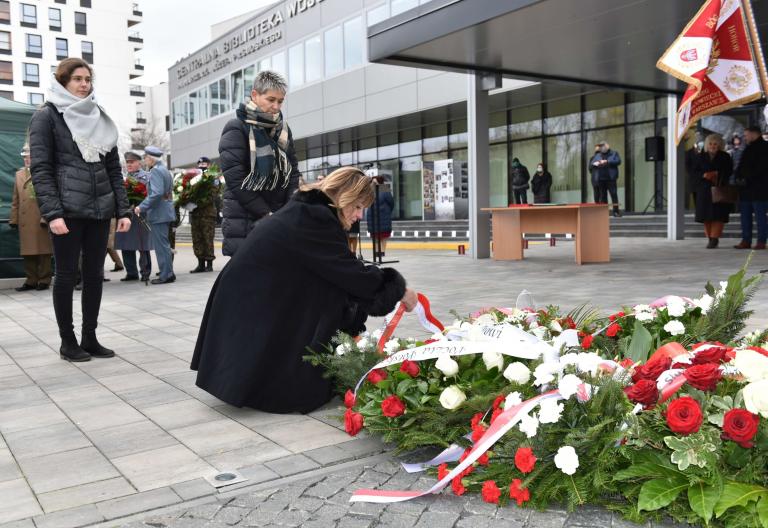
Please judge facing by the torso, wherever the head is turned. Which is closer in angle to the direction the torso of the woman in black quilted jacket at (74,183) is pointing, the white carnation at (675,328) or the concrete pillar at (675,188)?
the white carnation

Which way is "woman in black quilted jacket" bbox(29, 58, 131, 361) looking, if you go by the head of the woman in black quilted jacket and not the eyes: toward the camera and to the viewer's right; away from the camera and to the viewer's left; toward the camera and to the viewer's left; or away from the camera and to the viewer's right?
toward the camera and to the viewer's right

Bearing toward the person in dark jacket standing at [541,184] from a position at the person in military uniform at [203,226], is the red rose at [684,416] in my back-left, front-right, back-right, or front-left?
back-right

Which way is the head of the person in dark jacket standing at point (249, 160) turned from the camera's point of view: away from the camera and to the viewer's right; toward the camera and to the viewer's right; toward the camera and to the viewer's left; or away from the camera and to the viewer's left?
toward the camera and to the viewer's right

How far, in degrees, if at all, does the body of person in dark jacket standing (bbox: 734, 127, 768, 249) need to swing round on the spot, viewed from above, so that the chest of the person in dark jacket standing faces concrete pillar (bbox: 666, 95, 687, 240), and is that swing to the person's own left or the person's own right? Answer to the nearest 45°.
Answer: approximately 45° to the person's own right

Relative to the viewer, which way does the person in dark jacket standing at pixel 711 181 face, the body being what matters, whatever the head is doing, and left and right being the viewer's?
facing the viewer

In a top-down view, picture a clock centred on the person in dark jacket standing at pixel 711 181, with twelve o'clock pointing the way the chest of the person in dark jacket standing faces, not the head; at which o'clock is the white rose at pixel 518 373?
The white rose is roughly at 12 o'clock from the person in dark jacket standing.

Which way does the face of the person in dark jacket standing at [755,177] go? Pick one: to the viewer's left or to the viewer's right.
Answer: to the viewer's left

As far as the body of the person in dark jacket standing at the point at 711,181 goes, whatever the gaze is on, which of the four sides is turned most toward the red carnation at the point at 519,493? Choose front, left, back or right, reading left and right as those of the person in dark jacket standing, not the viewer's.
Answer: front

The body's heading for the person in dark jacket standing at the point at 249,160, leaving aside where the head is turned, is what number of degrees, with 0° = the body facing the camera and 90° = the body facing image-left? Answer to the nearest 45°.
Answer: approximately 315°

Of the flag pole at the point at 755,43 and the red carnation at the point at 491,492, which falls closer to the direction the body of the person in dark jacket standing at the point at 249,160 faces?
the red carnation

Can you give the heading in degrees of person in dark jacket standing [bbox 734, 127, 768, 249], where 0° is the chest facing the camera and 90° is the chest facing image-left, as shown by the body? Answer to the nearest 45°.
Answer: approximately 45°

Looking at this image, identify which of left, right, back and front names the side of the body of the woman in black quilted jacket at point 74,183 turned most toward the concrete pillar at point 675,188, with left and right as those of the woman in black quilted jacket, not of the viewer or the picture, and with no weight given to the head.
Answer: left

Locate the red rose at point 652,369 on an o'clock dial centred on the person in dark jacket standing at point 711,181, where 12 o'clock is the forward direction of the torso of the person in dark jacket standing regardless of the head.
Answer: The red rose is roughly at 12 o'clock from the person in dark jacket standing.
